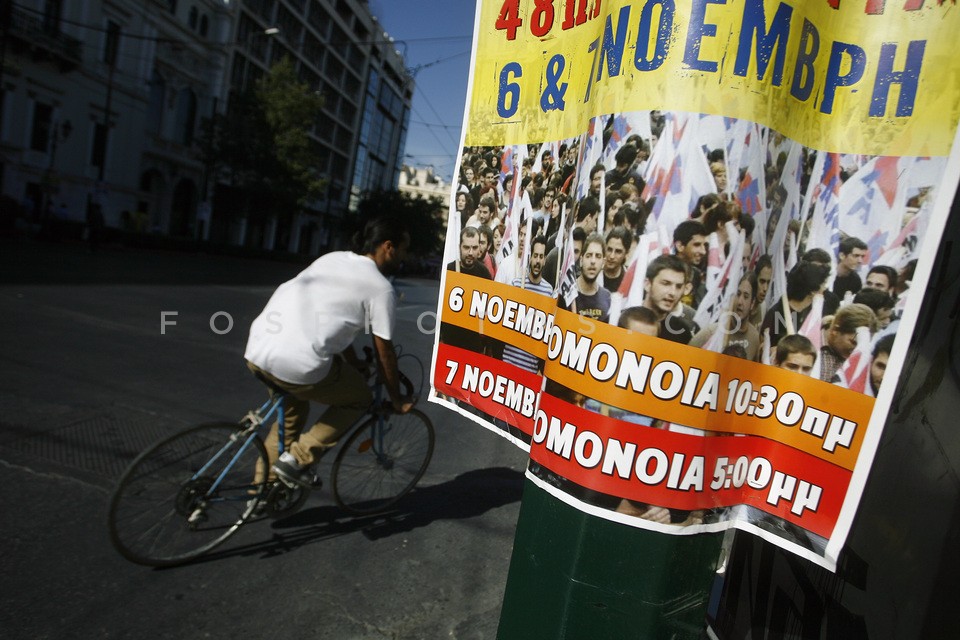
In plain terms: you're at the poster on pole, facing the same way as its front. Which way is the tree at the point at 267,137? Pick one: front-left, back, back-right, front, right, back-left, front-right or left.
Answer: back-right

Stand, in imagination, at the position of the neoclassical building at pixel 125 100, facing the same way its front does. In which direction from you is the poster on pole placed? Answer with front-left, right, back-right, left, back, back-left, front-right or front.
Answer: front-right

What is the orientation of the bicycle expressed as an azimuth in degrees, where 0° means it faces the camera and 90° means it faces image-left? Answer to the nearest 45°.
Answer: approximately 225°

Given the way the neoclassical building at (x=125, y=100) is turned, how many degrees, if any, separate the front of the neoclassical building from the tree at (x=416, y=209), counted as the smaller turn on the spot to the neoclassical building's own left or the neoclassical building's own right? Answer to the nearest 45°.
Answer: approximately 90° to the neoclassical building's own left

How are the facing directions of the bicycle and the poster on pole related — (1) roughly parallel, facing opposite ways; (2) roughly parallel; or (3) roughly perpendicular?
roughly parallel, facing opposite ways

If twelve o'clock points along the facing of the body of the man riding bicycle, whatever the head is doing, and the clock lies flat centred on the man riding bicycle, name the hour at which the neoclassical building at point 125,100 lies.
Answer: The neoclassical building is roughly at 10 o'clock from the man riding bicycle.

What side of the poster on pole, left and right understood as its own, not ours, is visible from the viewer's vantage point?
front

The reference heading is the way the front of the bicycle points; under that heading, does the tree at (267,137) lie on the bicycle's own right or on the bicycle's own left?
on the bicycle's own left

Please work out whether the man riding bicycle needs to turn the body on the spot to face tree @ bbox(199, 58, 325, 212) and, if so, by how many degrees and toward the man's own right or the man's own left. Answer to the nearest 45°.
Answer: approximately 45° to the man's own left

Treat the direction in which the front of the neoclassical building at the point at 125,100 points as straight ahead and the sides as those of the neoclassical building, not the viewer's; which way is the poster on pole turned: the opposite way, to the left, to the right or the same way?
to the right

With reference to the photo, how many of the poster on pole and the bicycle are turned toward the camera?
1

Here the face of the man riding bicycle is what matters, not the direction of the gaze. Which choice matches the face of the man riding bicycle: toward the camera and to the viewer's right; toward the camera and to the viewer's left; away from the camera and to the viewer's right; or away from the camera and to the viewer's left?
away from the camera and to the viewer's right

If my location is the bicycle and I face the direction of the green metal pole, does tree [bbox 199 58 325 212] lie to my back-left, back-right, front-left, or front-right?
back-left

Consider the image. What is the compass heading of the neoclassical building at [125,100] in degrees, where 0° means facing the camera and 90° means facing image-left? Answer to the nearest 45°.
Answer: approximately 315°

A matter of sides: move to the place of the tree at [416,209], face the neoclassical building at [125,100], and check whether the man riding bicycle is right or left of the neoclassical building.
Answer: left

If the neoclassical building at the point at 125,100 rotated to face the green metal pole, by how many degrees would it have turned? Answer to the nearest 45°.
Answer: approximately 45° to its right

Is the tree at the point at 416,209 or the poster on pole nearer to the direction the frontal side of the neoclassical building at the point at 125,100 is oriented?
the poster on pole
